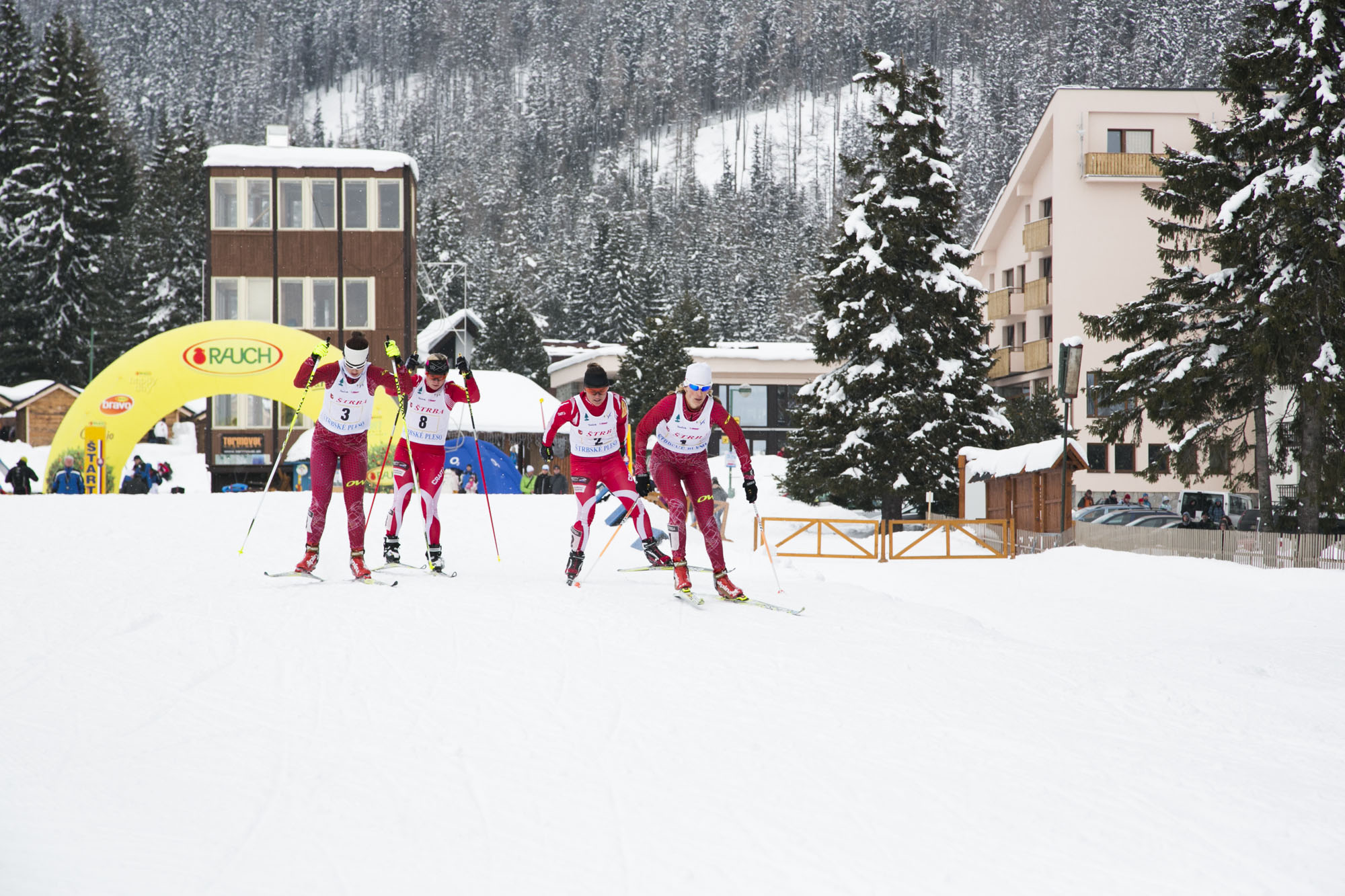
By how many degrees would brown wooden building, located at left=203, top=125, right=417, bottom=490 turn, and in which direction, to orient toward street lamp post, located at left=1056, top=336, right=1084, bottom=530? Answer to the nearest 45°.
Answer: approximately 45° to its left

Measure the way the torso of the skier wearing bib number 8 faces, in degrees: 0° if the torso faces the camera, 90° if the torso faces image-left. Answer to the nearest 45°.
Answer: approximately 0°

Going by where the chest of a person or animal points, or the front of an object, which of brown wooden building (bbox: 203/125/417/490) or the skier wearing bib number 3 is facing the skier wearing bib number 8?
the brown wooden building

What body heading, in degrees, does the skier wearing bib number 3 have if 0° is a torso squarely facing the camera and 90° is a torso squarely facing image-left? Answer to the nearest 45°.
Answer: approximately 0°

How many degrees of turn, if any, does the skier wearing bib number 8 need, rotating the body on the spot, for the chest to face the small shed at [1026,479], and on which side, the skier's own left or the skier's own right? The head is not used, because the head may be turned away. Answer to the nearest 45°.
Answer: approximately 135° to the skier's own left
